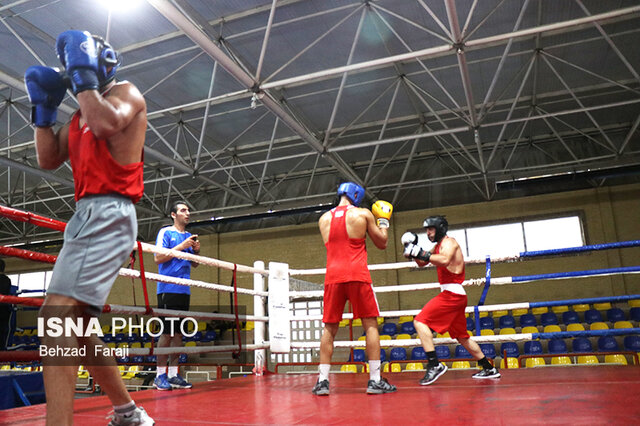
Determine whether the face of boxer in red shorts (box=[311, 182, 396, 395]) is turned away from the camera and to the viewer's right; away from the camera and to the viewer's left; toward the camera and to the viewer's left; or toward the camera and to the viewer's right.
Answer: away from the camera and to the viewer's right

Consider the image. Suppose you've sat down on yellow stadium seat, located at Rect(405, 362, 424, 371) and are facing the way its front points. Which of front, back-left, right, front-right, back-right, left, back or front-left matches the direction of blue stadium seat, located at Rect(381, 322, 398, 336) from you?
back

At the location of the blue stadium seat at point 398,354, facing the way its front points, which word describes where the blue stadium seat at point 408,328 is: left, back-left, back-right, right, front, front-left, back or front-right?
back

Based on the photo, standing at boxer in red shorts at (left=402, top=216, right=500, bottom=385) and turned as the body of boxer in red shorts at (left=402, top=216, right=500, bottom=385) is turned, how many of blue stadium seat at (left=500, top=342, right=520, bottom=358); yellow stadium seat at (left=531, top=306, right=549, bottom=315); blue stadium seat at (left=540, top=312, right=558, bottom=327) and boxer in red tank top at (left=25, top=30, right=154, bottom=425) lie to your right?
3

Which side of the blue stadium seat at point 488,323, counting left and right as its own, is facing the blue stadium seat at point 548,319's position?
left

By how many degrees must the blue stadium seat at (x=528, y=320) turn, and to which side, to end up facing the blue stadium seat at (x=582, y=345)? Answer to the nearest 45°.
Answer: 0° — it already faces it

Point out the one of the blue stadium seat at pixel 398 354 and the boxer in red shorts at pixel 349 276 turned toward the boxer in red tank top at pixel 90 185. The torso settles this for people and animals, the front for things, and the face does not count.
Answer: the blue stadium seat

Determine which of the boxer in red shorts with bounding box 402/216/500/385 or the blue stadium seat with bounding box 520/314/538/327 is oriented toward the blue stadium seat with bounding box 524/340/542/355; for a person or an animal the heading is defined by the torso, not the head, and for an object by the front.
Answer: the blue stadium seat with bounding box 520/314/538/327

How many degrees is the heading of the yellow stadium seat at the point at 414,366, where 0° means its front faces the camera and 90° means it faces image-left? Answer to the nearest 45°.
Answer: approximately 0°

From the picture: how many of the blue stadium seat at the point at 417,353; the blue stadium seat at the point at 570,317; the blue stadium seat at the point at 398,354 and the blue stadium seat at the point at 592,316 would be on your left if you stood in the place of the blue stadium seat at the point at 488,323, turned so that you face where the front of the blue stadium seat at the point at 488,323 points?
2
